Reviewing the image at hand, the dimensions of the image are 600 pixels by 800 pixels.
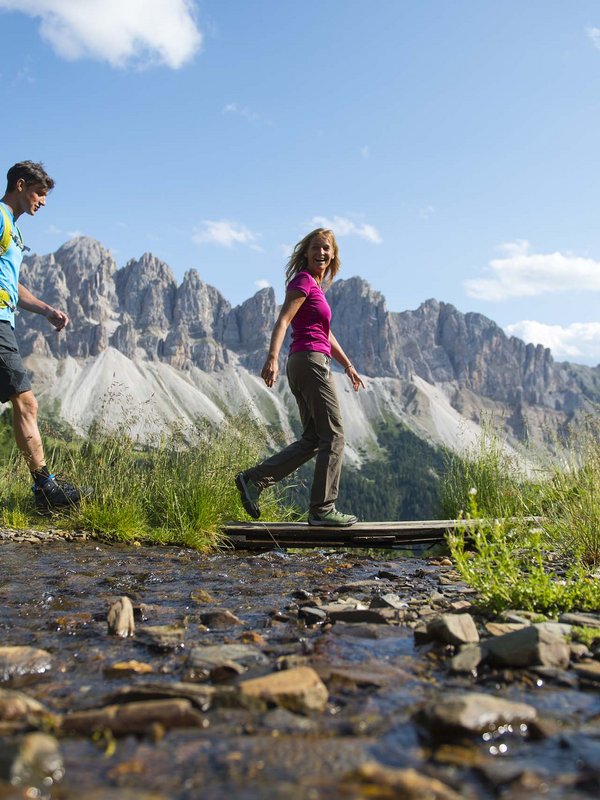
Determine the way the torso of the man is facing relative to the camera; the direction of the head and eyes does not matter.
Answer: to the viewer's right

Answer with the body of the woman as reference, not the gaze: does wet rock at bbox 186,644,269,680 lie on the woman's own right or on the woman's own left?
on the woman's own right

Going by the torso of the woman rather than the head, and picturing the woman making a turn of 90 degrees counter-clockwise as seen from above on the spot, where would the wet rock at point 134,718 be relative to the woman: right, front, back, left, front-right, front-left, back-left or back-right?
back

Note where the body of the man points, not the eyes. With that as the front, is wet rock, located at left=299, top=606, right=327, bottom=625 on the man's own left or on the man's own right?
on the man's own right

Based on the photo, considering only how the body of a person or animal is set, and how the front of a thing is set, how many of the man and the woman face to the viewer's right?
2

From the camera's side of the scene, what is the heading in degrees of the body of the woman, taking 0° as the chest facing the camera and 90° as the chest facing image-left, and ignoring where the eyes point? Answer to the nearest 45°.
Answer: approximately 270°

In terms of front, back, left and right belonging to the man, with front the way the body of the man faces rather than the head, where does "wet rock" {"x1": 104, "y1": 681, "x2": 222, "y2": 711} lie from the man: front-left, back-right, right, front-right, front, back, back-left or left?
right
